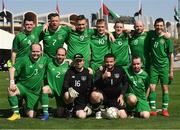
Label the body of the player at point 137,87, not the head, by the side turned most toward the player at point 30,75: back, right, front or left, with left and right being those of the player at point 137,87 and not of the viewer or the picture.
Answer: right

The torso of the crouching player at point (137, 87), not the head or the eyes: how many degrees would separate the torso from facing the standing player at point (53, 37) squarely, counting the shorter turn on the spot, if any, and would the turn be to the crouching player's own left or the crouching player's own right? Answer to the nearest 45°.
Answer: approximately 90° to the crouching player's own right

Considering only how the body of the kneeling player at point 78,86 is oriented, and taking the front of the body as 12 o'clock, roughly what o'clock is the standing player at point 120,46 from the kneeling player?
The standing player is roughly at 8 o'clock from the kneeling player.

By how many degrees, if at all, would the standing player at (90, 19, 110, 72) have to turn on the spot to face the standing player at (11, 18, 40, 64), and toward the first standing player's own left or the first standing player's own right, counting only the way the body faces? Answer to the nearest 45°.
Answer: approximately 90° to the first standing player's own right

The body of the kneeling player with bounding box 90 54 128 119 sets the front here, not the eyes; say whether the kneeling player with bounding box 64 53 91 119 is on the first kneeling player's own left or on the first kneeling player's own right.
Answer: on the first kneeling player's own right

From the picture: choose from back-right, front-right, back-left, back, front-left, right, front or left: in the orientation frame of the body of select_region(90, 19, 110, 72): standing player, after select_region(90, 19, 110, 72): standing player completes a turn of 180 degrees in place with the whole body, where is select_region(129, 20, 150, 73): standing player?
right
